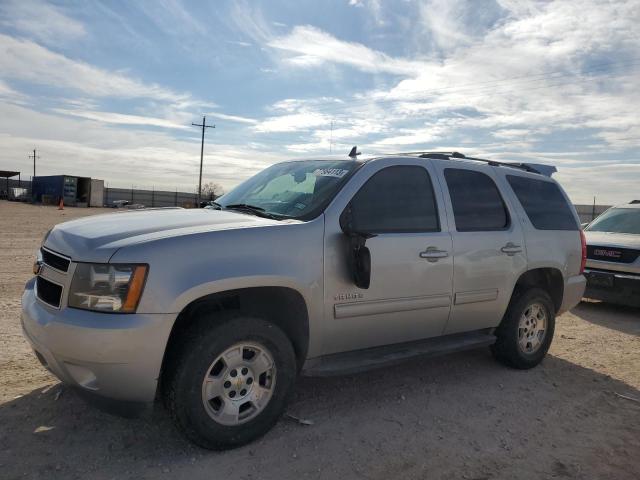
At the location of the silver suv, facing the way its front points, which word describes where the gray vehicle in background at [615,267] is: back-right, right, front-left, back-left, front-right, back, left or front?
back

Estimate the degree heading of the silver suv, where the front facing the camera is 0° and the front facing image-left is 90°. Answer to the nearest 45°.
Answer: approximately 45°
